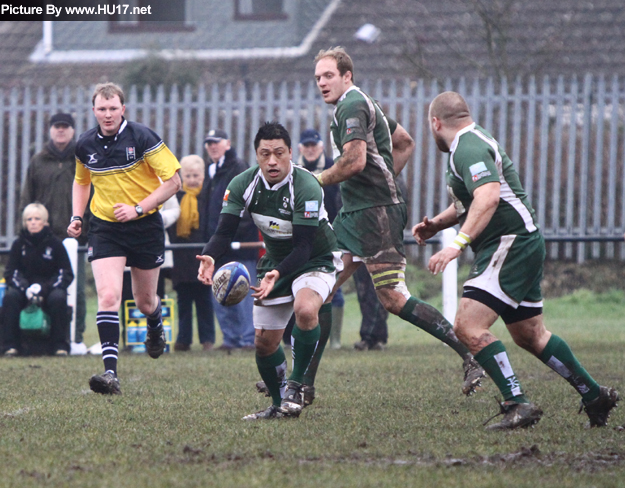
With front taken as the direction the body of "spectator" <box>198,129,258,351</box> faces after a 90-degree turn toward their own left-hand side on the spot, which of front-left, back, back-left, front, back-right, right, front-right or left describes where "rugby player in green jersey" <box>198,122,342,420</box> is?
front-right

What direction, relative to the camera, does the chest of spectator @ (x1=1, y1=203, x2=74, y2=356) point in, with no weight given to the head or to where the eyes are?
toward the camera

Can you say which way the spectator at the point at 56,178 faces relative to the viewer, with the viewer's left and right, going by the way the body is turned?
facing the viewer

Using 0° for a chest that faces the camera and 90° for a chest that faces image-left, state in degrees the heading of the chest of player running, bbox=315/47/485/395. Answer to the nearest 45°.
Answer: approximately 90°

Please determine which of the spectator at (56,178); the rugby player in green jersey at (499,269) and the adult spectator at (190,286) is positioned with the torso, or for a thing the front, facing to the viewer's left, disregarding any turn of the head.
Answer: the rugby player in green jersey

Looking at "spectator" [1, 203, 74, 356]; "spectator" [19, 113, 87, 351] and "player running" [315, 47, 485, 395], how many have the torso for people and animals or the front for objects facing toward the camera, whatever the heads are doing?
2

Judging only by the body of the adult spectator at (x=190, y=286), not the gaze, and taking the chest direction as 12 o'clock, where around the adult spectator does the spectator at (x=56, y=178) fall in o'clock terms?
The spectator is roughly at 3 o'clock from the adult spectator.

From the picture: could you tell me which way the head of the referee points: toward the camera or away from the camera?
toward the camera

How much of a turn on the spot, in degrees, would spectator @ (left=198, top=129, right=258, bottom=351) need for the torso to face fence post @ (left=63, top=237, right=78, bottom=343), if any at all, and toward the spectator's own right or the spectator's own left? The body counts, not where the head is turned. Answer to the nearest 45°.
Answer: approximately 45° to the spectator's own right

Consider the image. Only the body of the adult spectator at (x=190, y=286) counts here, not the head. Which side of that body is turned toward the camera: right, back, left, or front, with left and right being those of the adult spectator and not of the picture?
front

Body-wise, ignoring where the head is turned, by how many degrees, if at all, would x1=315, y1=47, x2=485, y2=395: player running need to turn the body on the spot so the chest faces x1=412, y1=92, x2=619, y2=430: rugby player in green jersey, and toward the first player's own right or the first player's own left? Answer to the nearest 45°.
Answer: approximately 135° to the first player's own left

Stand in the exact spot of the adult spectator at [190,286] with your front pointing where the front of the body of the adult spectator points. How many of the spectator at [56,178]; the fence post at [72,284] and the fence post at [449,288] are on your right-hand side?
2

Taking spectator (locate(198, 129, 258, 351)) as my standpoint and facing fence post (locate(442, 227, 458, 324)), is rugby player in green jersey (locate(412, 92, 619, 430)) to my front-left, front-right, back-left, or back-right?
front-right

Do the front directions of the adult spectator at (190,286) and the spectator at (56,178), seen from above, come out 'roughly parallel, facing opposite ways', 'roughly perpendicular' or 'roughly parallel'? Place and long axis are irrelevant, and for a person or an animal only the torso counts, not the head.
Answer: roughly parallel

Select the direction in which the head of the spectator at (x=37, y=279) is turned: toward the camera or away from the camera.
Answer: toward the camera

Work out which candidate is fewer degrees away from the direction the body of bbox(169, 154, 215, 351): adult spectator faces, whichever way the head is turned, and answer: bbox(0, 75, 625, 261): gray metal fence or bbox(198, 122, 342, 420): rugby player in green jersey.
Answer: the rugby player in green jersey

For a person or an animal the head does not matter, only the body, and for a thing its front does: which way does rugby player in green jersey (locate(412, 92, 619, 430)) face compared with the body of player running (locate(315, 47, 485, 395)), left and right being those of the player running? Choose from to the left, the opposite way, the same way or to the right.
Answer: the same way

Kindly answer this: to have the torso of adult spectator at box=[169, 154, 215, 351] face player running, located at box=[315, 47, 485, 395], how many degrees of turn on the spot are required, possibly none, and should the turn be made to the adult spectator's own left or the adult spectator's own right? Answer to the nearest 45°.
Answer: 0° — they already face them

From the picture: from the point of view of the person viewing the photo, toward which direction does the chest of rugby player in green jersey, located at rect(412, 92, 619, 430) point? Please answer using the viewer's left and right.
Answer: facing to the left of the viewer
